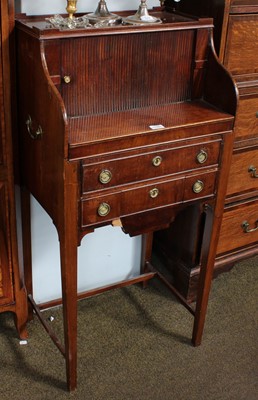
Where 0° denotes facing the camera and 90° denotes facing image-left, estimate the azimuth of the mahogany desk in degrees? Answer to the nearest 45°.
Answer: approximately 315°

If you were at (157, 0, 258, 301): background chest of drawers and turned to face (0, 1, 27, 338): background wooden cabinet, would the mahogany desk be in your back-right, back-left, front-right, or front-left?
front-left

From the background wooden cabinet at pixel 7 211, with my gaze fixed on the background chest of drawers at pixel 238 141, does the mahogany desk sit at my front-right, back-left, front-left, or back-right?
front-right

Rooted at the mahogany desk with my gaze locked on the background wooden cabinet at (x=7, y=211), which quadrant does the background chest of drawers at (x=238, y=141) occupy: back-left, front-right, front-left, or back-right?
back-right

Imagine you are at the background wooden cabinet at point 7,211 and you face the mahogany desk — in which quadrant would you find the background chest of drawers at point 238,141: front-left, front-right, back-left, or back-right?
front-left

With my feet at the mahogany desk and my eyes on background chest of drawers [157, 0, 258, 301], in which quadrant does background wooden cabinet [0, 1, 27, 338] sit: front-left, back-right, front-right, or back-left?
back-left

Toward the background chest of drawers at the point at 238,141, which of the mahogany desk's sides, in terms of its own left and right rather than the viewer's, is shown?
left
